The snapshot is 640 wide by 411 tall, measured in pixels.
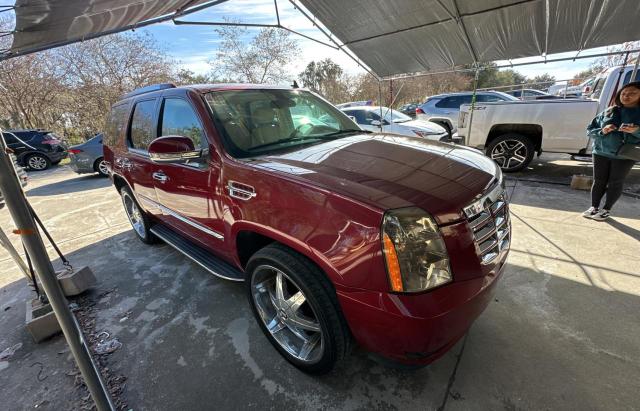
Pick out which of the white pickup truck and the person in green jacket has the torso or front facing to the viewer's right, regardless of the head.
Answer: the white pickup truck

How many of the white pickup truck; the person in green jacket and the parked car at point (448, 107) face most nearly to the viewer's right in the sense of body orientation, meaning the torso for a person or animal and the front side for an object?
2

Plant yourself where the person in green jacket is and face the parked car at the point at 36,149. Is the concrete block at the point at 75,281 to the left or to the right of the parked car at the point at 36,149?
left

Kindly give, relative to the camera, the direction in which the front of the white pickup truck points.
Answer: facing to the right of the viewer

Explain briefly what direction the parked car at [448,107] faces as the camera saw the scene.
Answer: facing to the right of the viewer

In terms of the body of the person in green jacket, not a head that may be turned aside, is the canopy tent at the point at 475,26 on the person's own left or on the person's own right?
on the person's own right
